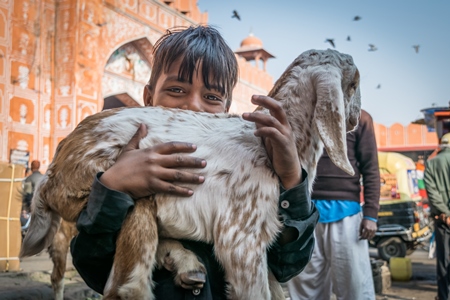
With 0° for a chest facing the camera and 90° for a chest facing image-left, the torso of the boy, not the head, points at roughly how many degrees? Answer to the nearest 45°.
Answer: approximately 0°

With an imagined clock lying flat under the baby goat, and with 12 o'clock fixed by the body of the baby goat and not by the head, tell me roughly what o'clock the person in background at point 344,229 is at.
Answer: The person in background is roughly at 10 o'clock from the baby goat.

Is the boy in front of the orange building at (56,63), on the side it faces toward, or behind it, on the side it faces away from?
in front

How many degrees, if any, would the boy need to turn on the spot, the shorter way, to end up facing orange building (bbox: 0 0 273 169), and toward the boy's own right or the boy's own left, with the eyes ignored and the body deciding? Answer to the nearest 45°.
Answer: approximately 180°

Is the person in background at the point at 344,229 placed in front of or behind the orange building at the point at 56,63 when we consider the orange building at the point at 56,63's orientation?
in front

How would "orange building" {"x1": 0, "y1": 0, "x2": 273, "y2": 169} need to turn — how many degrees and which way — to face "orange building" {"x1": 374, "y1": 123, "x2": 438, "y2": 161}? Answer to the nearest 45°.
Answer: approximately 90° to its left

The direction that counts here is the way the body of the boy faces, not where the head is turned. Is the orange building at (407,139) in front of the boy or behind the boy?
behind

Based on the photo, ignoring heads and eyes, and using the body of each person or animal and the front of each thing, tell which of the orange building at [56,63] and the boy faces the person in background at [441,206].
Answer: the orange building

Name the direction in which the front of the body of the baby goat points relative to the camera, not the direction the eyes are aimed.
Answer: to the viewer's right

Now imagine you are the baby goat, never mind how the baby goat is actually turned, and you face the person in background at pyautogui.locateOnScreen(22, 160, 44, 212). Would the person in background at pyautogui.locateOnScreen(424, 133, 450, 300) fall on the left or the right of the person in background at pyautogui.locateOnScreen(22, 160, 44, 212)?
right

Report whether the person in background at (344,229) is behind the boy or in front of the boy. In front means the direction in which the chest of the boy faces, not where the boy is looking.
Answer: behind

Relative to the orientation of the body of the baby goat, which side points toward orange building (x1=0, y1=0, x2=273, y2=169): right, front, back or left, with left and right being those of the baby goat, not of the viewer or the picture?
left

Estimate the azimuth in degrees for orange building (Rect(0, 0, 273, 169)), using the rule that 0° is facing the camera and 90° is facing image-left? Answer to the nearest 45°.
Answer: approximately 315°
